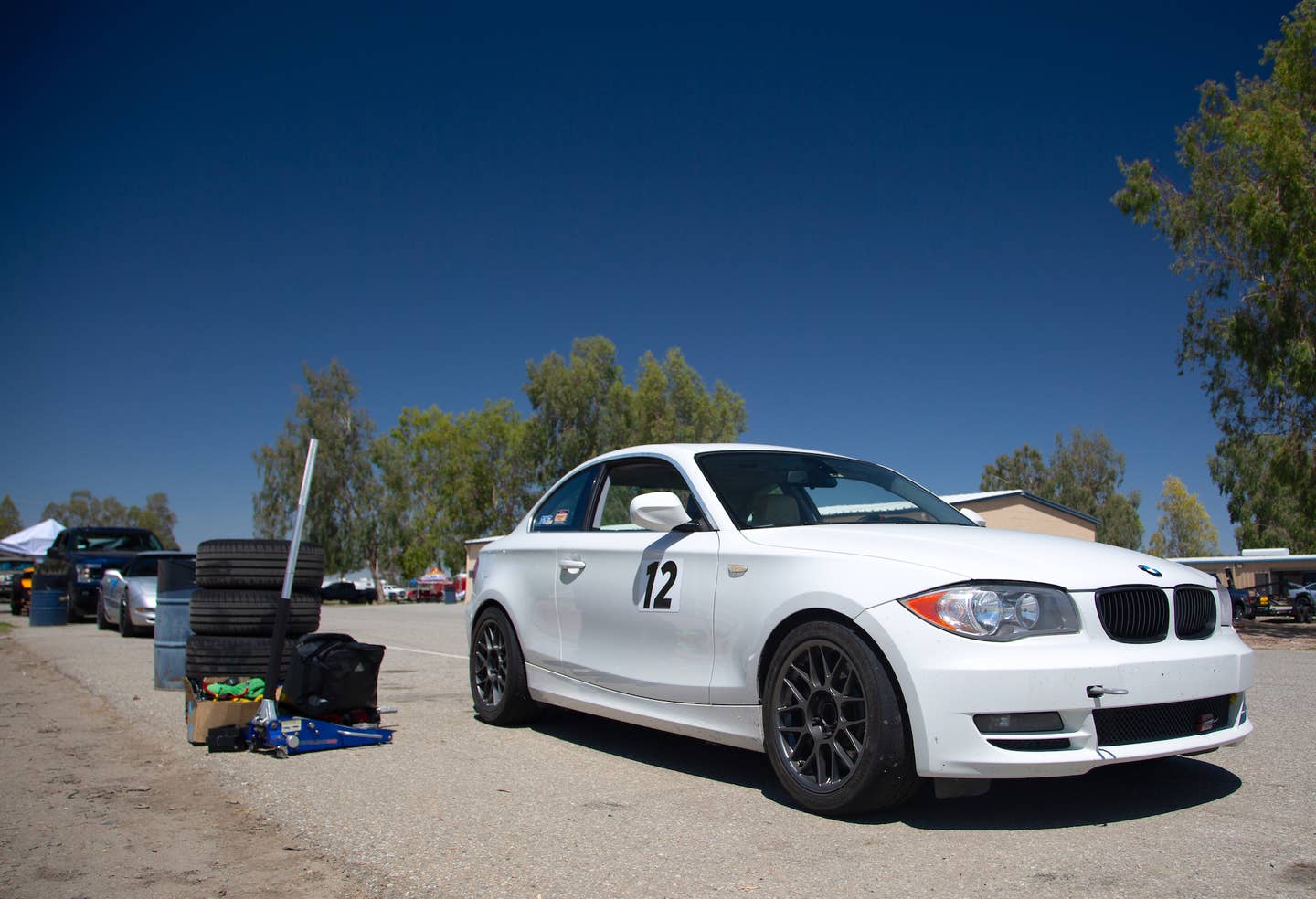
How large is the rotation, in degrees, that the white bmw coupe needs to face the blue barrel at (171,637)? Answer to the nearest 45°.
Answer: approximately 180°

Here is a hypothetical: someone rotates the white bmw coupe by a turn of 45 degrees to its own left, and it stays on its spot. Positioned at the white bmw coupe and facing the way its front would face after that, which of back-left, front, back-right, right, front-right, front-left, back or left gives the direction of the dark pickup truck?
back-left

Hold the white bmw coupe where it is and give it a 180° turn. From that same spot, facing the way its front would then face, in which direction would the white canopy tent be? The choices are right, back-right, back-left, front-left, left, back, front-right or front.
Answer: front

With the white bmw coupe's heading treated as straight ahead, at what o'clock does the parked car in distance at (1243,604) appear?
The parked car in distance is roughly at 8 o'clock from the white bmw coupe.

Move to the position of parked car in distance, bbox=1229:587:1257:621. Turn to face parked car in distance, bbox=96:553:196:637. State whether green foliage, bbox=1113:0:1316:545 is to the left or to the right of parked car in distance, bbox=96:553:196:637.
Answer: left

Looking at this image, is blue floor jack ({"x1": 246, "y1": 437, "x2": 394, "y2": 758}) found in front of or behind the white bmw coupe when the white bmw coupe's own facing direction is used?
behind

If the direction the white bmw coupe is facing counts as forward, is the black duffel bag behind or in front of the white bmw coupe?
behind

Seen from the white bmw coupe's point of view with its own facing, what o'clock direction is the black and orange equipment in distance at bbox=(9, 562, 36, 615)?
The black and orange equipment in distance is roughly at 6 o'clock from the white bmw coupe.

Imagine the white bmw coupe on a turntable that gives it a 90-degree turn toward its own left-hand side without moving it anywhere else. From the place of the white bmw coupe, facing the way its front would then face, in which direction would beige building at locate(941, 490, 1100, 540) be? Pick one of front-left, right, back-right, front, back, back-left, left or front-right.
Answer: front-left

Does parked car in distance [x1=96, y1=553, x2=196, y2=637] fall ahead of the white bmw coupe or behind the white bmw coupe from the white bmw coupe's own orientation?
behind

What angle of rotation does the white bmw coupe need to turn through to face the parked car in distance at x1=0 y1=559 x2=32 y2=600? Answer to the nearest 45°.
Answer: approximately 180°

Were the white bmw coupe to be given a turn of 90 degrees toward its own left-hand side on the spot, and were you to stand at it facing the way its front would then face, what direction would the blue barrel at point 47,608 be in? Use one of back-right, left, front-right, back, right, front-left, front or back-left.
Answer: left
